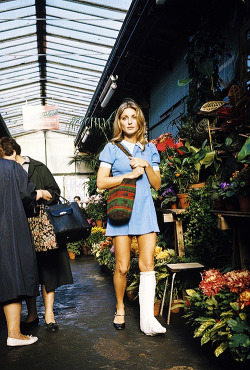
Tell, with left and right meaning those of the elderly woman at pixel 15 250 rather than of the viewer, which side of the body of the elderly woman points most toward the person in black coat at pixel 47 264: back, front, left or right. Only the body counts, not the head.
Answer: front

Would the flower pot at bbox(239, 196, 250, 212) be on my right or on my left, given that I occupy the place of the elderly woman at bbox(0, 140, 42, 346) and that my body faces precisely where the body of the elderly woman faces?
on my right

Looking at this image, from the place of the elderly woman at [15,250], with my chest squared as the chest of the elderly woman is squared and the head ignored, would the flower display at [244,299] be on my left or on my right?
on my right

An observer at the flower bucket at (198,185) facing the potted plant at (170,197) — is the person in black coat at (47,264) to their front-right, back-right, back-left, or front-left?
front-left

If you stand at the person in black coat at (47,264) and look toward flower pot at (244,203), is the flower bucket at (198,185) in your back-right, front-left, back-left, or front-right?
front-left

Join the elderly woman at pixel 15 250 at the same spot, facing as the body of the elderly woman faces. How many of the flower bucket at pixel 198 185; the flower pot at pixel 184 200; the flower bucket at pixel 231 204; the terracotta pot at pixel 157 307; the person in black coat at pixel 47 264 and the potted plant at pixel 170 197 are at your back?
0

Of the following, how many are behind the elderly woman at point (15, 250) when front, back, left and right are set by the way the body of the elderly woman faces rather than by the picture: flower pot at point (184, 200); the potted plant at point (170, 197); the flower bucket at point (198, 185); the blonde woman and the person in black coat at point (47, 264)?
0

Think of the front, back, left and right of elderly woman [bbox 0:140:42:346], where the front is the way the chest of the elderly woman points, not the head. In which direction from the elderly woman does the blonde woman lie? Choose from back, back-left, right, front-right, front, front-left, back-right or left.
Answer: front-right

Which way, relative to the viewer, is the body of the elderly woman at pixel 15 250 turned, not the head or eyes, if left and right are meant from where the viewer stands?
facing away from the viewer and to the right of the viewer

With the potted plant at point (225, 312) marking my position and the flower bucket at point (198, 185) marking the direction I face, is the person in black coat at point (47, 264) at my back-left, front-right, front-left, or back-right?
front-left

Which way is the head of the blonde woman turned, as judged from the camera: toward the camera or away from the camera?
toward the camera
